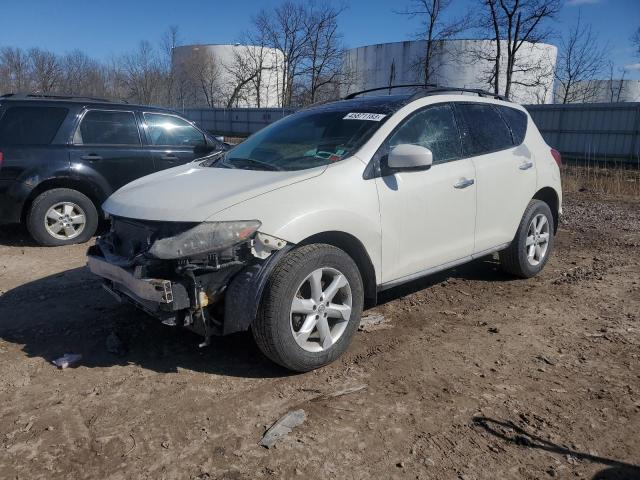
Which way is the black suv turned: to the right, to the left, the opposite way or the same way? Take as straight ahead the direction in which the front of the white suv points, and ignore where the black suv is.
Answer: the opposite way

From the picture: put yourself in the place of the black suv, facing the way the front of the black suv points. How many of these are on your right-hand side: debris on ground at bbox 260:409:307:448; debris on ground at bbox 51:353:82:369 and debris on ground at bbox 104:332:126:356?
3

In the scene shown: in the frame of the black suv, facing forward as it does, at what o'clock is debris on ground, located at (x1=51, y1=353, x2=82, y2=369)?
The debris on ground is roughly at 3 o'clock from the black suv.

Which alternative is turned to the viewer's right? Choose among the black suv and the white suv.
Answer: the black suv

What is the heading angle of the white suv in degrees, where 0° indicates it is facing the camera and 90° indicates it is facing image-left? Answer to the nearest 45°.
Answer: approximately 45°

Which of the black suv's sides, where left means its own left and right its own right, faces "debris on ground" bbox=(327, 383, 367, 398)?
right

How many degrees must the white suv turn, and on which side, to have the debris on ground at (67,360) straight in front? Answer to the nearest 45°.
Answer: approximately 45° to its right

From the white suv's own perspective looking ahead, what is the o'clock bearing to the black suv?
The black suv is roughly at 3 o'clock from the white suv.

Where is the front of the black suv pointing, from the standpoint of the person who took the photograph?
facing to the right of the viewer

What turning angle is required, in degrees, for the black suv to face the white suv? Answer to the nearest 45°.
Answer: approximately 45° to its right

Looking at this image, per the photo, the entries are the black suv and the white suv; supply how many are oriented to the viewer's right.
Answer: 1
